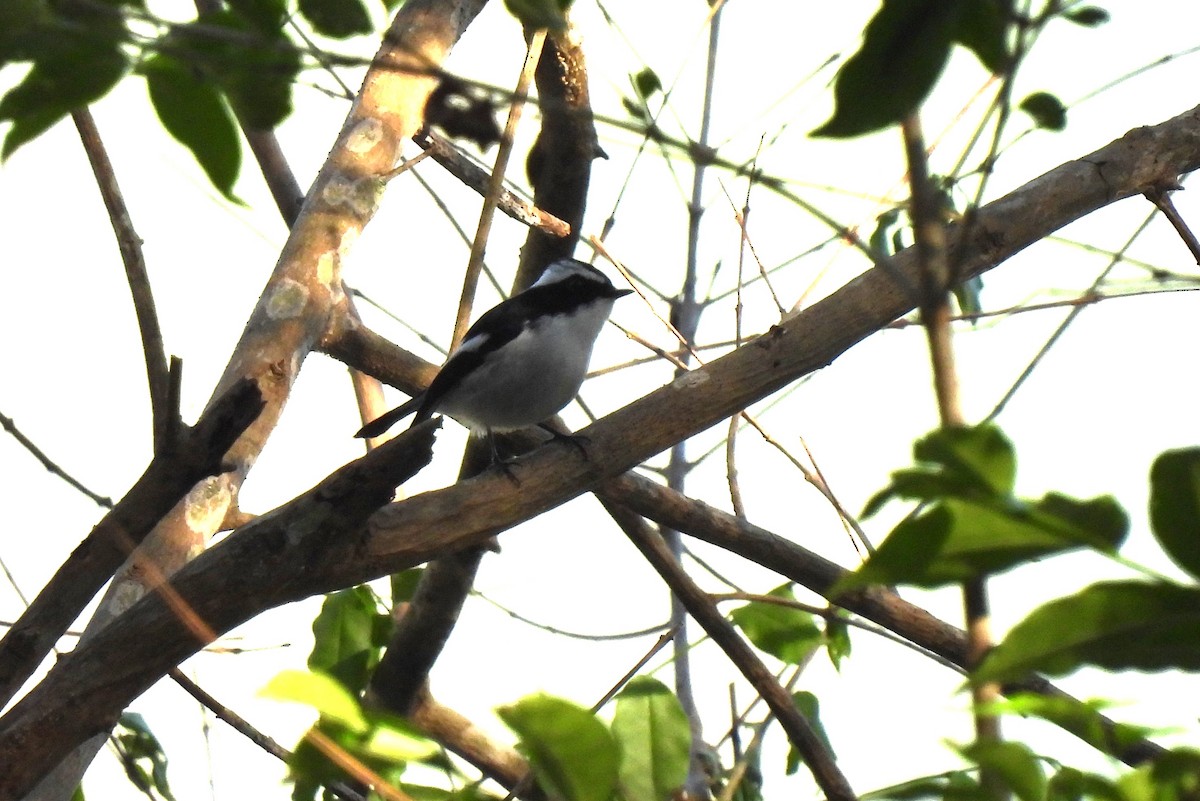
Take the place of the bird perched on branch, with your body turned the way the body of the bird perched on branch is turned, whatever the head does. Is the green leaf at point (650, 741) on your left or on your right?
on your right

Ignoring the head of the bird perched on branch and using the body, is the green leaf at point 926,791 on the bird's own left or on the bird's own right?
on the bird's own right

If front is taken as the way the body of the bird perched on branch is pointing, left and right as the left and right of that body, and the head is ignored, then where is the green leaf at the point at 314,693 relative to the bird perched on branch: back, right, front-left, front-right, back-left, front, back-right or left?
right

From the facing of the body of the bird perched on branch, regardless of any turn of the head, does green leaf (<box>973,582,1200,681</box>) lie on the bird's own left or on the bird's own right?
on the bird's own right

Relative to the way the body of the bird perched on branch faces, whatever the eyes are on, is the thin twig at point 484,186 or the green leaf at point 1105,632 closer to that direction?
the green leaf

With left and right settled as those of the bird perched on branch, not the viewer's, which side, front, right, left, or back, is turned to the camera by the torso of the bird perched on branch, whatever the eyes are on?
right

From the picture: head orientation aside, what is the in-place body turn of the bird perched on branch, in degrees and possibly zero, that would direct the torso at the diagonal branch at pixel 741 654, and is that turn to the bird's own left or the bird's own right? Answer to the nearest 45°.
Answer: approximately 45° to the bird's own left
